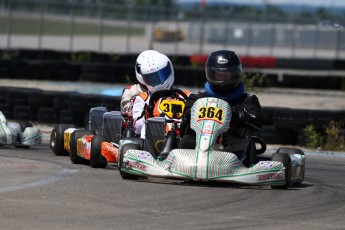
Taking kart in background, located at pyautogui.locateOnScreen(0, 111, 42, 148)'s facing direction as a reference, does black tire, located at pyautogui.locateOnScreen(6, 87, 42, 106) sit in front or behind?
behind

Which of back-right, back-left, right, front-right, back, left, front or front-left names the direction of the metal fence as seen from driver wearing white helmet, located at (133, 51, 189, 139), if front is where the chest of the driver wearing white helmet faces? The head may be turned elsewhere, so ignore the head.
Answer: back-left
